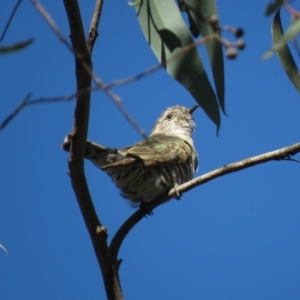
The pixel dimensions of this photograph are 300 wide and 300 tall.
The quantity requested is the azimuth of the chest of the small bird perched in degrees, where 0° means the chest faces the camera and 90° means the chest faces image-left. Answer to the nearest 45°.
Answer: approximately 270°
